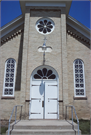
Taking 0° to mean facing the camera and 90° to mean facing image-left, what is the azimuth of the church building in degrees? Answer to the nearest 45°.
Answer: approximately 0°
